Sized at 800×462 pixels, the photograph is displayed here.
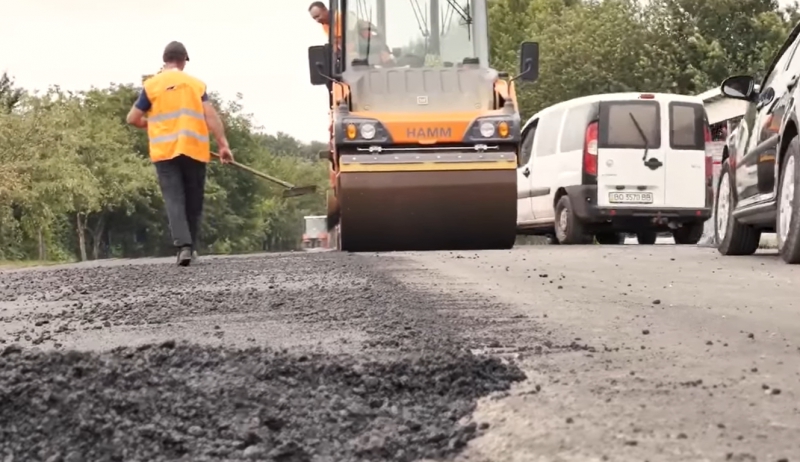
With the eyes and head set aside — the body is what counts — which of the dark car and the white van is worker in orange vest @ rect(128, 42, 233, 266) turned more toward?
the white van

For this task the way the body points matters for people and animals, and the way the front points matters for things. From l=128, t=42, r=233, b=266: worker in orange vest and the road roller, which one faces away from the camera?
the worker in orange vest

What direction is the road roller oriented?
toward the camera

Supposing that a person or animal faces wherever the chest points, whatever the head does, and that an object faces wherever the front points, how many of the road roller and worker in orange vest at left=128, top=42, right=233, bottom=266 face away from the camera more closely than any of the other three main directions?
1

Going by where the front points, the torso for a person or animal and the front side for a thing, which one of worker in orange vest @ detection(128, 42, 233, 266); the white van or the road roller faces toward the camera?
the road roller

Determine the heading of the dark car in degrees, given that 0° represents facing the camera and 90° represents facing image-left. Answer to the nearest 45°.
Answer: approximately 135°

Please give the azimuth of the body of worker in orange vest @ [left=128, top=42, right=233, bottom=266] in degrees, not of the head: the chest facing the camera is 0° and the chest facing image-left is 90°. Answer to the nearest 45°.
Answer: approximately 180°

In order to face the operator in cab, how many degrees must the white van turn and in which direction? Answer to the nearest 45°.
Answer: approximately 90° to its left

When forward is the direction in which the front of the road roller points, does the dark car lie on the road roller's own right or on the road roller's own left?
on the road roller's own left

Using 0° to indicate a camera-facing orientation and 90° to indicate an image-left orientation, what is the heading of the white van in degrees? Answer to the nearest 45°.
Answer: approximately 135°

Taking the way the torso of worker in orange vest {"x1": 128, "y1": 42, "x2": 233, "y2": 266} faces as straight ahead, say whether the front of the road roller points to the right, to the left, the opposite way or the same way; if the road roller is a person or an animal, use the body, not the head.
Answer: the opposite way
